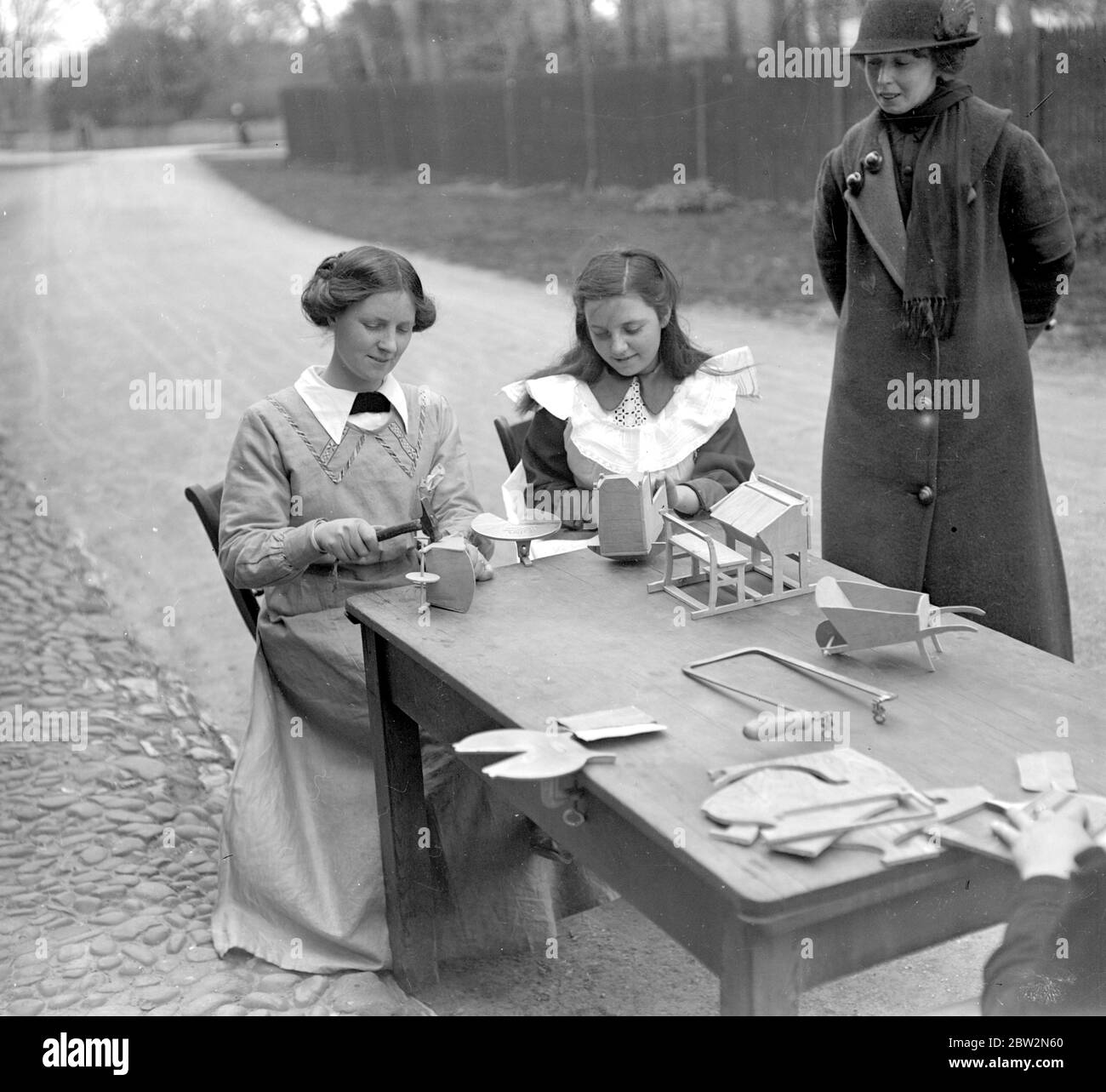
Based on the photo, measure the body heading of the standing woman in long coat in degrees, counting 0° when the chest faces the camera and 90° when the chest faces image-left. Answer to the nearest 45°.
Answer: approximately 45°

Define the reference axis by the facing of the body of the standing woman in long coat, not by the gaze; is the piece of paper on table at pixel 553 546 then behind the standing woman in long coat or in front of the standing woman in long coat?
in front

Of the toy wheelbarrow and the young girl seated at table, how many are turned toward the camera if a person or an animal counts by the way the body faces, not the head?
1

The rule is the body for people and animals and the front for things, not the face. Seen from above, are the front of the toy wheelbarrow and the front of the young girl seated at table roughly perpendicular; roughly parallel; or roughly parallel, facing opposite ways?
roughly perpendicular

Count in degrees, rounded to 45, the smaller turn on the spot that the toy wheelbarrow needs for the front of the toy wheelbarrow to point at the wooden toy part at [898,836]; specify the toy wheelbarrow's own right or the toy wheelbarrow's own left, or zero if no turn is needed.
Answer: approximately 90° to the toy wheelbarrow's own left

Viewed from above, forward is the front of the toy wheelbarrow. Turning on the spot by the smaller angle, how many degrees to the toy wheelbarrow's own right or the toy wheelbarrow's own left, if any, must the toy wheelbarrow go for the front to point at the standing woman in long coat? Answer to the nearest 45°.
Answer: approximately 90° to the toy wheelbarrow's own right

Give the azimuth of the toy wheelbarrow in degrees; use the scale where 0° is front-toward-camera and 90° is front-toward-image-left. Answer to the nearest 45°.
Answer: approximately 90°

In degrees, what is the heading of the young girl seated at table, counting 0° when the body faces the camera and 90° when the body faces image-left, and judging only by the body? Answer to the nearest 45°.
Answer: approximately 0°

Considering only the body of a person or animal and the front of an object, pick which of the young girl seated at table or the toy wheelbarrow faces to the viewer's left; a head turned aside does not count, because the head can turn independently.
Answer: the toy wheelbarrow

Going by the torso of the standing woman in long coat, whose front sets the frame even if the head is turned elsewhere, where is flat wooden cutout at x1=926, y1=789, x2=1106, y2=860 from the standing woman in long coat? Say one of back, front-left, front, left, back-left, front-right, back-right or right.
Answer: front-left
